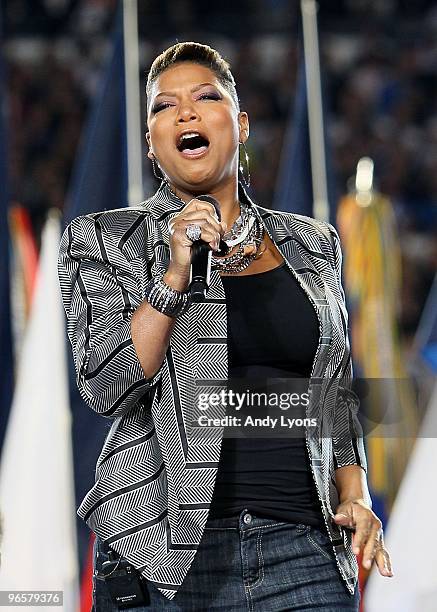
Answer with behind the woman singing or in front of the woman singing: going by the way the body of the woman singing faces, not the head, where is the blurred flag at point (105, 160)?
behind

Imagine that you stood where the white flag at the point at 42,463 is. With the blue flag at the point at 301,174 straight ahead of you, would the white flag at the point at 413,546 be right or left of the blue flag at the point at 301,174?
right

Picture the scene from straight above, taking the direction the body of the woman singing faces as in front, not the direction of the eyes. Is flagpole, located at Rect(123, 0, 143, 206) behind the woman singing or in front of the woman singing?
behind

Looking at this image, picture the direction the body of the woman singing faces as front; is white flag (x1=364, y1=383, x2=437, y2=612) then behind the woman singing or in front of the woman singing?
behind

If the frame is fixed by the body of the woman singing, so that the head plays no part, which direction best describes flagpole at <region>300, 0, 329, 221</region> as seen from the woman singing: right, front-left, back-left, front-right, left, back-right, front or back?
back

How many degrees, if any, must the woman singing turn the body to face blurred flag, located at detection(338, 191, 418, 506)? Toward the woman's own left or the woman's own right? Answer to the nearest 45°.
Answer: approximately 180°

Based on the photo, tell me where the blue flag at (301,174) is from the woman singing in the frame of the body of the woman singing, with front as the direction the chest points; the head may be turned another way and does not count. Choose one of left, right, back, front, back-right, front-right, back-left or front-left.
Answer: back

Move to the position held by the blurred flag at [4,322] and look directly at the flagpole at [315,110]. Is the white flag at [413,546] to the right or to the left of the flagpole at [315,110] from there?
right

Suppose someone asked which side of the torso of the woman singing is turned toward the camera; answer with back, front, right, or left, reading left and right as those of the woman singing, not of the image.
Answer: front
